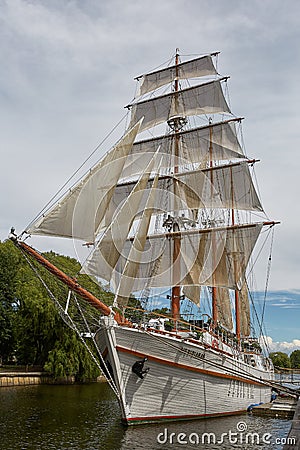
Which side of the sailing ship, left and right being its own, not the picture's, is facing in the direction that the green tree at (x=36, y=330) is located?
right

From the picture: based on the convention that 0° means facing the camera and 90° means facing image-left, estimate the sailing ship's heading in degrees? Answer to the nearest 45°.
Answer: approximately 45°
